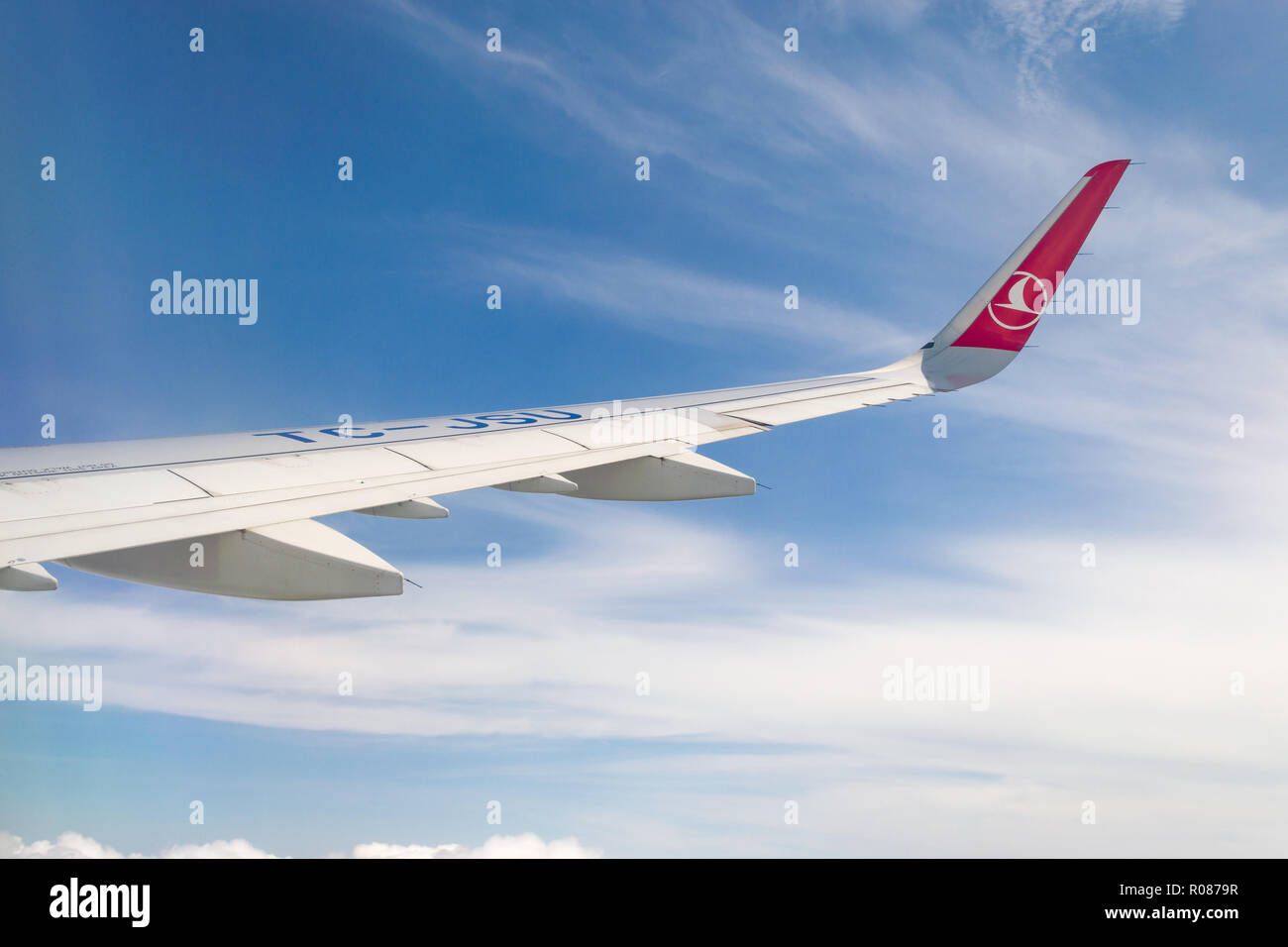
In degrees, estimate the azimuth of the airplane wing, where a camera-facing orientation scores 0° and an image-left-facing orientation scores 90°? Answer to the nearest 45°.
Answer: approximately 135°
